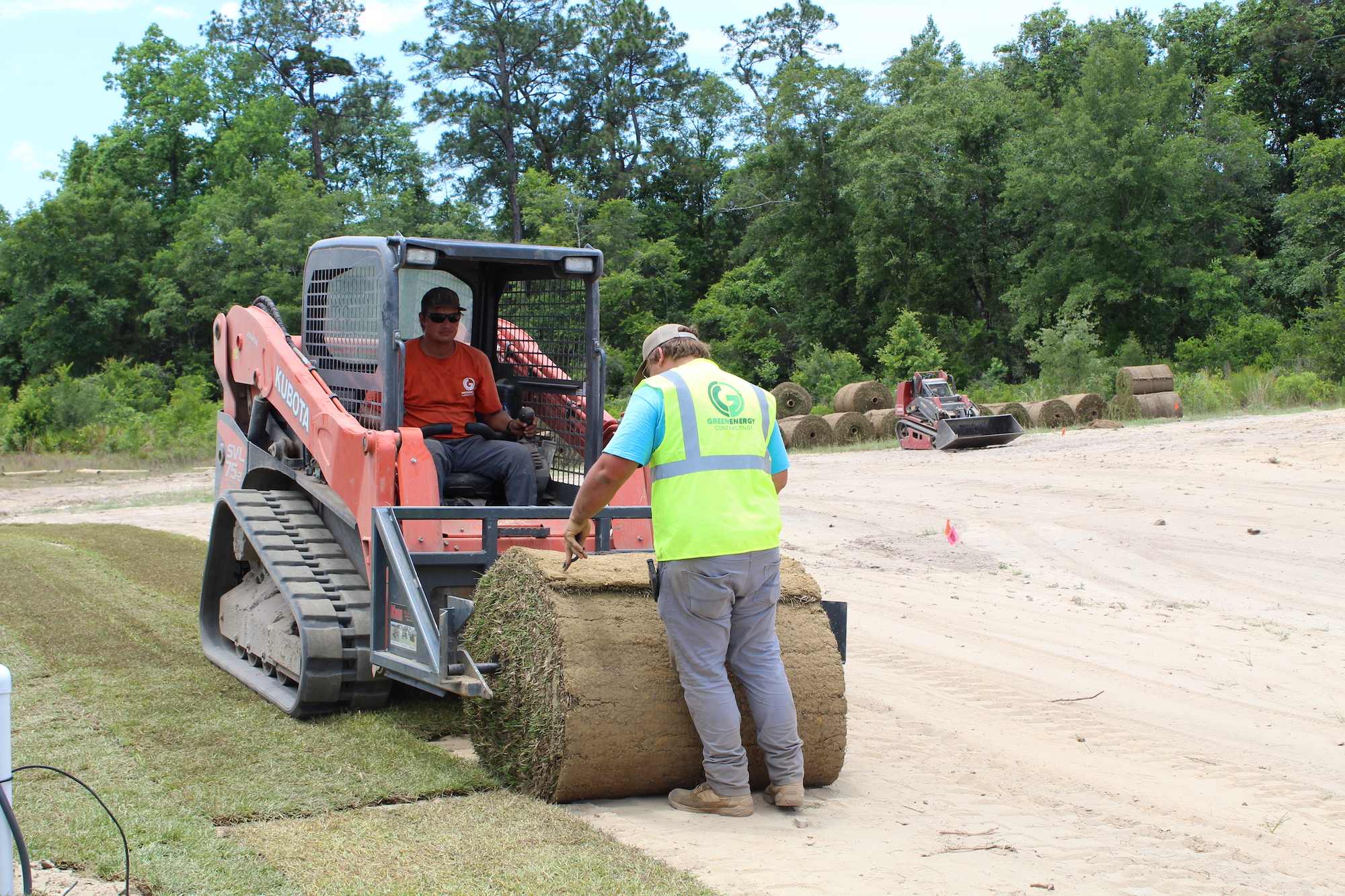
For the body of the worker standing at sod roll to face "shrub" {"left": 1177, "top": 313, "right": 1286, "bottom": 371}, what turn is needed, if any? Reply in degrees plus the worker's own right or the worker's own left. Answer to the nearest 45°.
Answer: approximately 90° to the worker's own right

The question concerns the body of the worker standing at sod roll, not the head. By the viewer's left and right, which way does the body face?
facing away from the viewer and to the left of the viewer

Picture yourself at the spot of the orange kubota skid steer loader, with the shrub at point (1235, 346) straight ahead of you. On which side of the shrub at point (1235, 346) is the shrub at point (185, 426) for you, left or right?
left

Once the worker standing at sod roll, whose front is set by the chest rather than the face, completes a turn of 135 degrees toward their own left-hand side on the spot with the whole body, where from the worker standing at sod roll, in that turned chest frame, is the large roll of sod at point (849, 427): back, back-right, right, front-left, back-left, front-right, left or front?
back

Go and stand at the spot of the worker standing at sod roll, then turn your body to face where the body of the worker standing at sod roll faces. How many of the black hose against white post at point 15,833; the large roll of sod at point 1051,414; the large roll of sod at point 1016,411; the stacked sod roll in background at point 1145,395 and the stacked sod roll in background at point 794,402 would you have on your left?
1

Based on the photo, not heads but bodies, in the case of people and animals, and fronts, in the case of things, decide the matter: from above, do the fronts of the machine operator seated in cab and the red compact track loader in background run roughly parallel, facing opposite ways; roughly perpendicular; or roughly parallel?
roughly parallel

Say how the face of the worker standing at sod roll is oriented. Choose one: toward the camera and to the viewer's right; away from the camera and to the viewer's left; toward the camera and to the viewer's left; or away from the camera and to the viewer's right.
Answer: away from the camera and to the viewer's left

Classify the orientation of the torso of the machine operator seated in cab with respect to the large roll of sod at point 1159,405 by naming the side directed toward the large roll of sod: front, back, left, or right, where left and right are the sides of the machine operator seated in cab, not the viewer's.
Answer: left

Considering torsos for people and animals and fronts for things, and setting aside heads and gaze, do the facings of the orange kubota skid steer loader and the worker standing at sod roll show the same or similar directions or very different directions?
very different directions

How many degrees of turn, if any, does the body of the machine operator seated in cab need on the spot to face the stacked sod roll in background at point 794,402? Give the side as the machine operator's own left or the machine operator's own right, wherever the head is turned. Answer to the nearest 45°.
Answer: approximately 135° to the machine operator's own left

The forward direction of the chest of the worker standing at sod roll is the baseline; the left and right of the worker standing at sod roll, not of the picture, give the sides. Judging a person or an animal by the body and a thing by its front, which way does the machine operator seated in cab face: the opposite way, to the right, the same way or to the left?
the opposite way

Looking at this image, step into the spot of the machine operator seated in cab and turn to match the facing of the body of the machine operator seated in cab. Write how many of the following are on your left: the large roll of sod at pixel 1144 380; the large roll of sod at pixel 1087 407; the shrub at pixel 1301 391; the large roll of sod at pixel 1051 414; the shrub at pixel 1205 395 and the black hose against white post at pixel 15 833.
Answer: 5

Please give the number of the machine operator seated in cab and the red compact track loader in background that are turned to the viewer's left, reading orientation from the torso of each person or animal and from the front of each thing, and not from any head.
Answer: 0

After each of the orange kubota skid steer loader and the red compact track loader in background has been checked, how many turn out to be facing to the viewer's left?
0

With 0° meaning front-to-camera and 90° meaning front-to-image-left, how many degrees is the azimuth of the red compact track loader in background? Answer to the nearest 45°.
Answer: approximately 315°

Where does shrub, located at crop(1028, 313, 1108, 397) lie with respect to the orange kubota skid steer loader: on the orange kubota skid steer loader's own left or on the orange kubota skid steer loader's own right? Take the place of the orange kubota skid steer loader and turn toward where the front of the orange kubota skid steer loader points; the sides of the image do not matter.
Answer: on the orange kubota skid steer loader's own left

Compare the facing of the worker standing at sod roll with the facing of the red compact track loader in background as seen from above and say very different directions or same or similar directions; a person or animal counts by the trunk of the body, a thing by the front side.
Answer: very different directions

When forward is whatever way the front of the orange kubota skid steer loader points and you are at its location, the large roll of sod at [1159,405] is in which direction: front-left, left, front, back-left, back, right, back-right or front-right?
left
